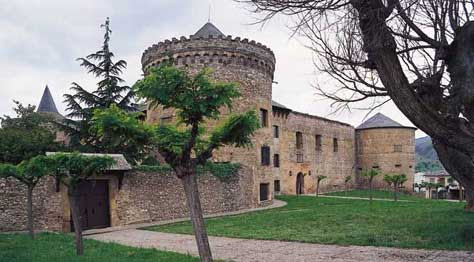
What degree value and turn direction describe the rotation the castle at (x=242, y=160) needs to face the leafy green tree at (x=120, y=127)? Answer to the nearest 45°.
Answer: approximately 45° to its right

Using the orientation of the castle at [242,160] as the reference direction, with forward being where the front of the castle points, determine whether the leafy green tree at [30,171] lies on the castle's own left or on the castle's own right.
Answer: on the castle's own right

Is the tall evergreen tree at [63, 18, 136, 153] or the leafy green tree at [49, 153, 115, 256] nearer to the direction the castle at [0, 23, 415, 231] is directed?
the leafy green tree

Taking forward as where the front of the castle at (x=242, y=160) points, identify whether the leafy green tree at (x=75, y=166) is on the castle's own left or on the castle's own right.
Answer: on the castle's own right

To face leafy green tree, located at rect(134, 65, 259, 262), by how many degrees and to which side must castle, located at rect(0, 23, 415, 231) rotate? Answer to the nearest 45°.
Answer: approximately 45° to its right

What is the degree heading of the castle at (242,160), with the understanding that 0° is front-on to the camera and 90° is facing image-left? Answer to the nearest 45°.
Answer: approximately 315°
